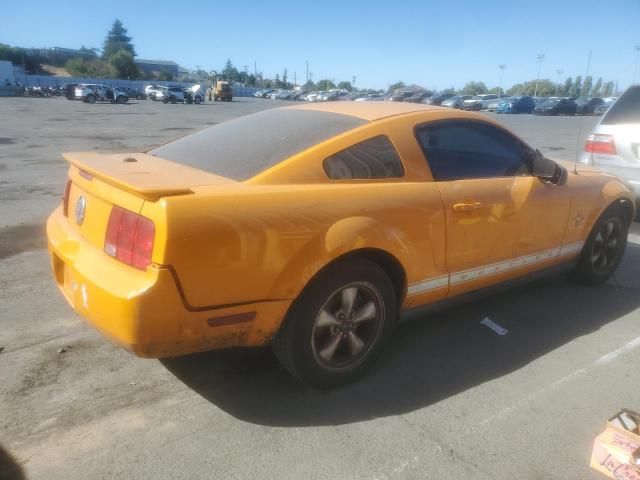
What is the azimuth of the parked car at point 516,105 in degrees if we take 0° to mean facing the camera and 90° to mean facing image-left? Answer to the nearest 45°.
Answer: approximately 45°

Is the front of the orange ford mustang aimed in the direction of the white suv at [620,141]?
yes

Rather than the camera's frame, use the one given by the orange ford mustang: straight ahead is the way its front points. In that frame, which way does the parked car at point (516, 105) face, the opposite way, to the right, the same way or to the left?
the opposite way

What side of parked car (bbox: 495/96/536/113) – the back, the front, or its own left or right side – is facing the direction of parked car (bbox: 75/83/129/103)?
front

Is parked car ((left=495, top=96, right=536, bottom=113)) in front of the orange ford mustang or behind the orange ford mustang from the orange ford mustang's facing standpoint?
in front

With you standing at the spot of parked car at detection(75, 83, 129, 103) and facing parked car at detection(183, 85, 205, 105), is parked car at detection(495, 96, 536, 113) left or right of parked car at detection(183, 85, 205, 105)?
right

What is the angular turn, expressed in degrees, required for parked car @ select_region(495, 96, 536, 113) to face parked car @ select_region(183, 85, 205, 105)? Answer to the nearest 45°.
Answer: approximately 45° to its right

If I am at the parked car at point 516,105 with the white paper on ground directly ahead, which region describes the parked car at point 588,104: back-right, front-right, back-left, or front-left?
back-left

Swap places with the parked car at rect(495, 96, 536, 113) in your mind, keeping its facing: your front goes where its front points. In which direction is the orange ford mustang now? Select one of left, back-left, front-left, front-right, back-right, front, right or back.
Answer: front-left

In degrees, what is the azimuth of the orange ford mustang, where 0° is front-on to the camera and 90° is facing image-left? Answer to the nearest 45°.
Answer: approximately 225°
